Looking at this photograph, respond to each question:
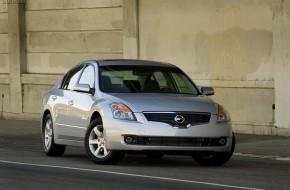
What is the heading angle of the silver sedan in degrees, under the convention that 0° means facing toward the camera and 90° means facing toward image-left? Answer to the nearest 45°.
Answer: approximately 315°

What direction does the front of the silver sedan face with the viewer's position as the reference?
facing the viewer and to the right of the viewer
